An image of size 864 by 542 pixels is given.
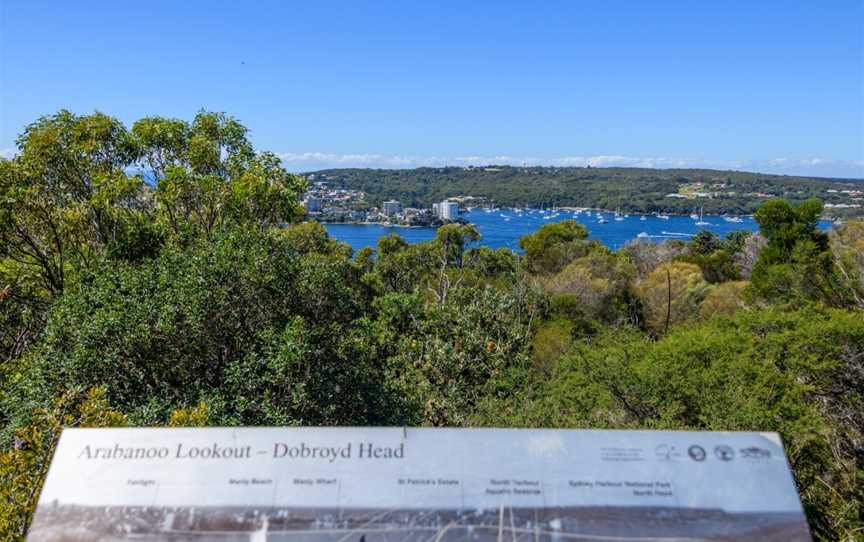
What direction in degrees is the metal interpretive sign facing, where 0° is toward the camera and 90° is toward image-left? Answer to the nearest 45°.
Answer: approximately 0°
